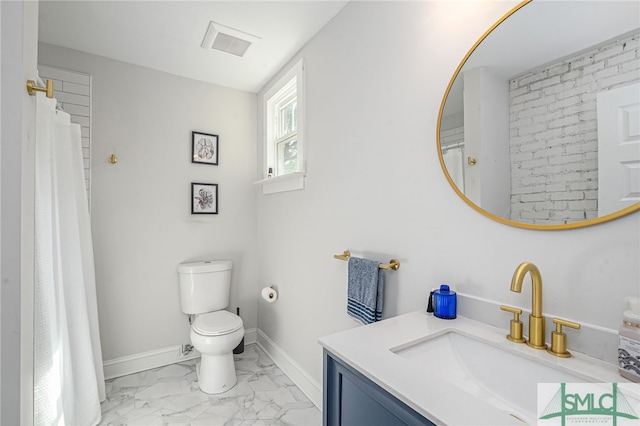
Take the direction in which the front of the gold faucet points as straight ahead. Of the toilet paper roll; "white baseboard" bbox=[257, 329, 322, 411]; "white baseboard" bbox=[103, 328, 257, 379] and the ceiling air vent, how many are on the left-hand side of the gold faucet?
0

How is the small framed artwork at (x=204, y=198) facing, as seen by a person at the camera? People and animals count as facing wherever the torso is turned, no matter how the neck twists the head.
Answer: facing the viewer

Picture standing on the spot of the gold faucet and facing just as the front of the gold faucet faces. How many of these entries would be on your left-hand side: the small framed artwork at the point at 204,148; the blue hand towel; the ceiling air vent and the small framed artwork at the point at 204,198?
0

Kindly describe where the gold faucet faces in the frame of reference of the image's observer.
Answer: facing the viewer and to the left of the viewer

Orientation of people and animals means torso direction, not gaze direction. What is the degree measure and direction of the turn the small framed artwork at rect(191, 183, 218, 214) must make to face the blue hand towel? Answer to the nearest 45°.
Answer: approximately 45° to its left

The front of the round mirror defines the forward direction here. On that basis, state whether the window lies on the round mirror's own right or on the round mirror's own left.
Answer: on the round mirror's own right

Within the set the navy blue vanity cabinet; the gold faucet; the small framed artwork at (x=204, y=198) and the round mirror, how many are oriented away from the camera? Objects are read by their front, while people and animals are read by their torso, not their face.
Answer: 0

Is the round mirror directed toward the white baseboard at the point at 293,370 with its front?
no

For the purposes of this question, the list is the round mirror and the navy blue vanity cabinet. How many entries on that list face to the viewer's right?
0

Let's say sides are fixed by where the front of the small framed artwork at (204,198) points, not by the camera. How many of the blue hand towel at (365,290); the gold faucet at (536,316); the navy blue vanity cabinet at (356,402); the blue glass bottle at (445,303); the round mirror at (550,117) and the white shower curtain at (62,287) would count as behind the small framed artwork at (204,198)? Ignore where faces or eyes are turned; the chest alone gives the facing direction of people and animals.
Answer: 0

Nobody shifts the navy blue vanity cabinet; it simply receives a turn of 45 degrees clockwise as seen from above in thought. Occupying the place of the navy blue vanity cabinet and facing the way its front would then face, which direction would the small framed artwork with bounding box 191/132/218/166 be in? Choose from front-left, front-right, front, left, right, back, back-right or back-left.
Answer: front-right

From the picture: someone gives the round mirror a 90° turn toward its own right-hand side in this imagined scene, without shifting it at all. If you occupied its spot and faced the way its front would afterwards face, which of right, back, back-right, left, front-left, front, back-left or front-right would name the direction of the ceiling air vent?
front-left

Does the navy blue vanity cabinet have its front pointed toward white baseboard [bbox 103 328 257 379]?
no

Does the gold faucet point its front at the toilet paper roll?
no

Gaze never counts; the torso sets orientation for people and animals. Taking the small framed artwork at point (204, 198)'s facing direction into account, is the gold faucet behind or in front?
in front
